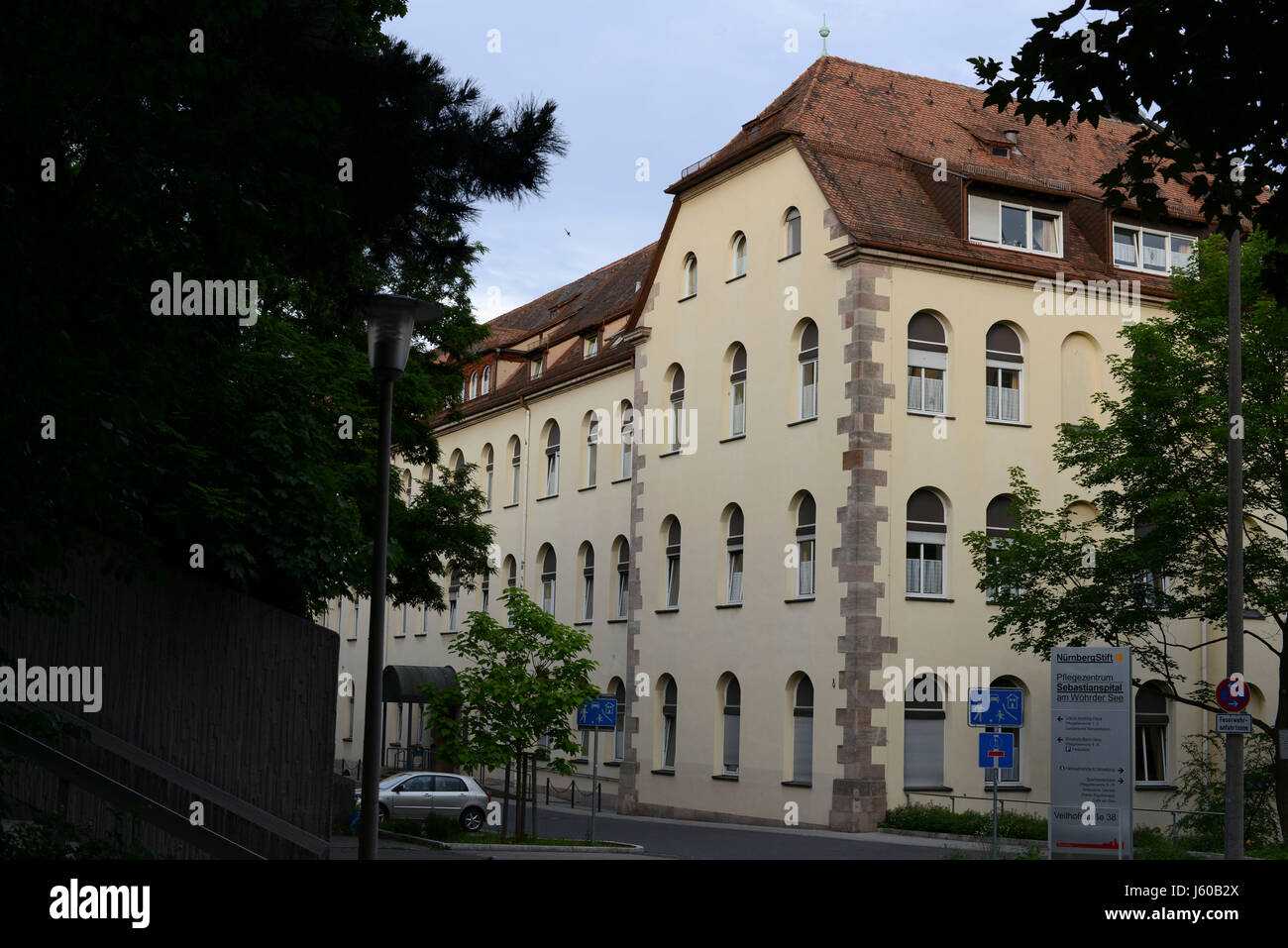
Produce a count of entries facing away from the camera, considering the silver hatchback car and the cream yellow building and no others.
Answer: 0

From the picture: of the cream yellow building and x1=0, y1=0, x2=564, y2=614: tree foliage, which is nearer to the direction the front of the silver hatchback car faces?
the tree foliage

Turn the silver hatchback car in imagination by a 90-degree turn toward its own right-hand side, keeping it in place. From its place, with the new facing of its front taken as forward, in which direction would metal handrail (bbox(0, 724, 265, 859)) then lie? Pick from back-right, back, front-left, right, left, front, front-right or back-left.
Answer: back

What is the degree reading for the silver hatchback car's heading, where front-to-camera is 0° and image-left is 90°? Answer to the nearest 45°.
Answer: approximately 90°

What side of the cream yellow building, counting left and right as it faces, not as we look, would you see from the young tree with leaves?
front

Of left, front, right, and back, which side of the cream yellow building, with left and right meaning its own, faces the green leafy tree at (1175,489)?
left
